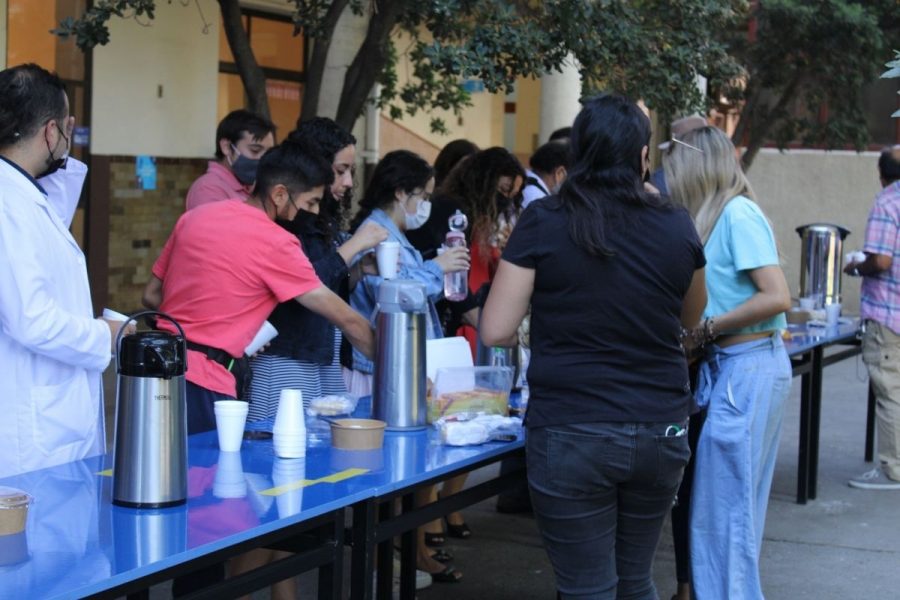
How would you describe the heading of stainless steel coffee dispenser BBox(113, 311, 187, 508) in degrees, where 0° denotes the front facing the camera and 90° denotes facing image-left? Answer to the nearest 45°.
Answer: approximately 315°

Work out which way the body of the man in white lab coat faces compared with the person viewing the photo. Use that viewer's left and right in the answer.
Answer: facing to the right of the viewer

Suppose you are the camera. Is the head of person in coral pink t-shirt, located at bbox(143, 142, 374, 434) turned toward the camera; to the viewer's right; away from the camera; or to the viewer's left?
to the viewer's right

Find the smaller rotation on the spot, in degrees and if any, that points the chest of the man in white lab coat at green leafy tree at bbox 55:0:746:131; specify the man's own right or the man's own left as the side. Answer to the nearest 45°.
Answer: approximately 45° to the man's own left

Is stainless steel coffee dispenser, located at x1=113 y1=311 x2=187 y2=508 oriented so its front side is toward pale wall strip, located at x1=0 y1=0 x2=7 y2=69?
no

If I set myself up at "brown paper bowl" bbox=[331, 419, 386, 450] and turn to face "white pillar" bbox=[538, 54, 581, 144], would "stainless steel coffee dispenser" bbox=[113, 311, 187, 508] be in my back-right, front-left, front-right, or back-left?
back-left

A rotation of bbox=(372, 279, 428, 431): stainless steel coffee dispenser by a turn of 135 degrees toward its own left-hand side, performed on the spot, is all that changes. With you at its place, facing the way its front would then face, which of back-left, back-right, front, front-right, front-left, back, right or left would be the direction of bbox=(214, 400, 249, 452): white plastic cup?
back-left

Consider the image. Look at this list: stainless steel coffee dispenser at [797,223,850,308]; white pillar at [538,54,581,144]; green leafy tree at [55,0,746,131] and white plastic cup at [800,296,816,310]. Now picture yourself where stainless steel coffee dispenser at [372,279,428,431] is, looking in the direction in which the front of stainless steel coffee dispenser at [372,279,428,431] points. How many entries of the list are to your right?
0

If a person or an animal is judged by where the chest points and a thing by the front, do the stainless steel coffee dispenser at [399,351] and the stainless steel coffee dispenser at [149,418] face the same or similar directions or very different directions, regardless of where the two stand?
same or similar directions

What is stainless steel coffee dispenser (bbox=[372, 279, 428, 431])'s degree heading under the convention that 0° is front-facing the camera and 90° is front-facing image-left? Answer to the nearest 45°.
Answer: approximately 315°

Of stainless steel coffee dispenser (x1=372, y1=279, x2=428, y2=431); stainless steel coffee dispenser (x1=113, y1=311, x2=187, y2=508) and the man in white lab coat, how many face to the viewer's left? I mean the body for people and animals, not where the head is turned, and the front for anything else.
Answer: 0

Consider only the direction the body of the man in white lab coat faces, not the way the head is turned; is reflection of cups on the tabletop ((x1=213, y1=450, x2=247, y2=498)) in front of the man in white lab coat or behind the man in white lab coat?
in front

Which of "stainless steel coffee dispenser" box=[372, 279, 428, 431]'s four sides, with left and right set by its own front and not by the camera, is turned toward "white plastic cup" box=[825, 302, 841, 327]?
left

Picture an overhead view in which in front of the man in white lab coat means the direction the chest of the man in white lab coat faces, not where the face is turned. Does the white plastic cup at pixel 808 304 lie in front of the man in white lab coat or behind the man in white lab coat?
in front
